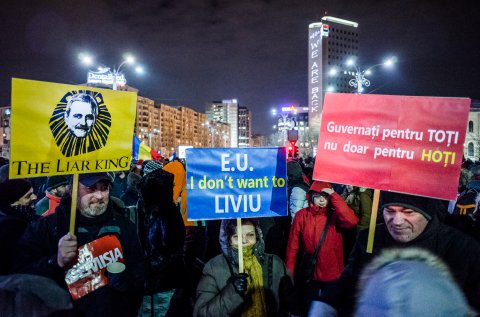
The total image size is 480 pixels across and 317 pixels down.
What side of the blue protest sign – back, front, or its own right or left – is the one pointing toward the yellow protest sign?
right

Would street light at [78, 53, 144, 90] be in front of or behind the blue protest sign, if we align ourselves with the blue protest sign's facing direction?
behind

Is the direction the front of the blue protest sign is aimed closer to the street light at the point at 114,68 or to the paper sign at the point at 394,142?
the paper sign

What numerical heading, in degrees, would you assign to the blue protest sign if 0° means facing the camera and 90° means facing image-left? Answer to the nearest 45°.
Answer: approximately 0°

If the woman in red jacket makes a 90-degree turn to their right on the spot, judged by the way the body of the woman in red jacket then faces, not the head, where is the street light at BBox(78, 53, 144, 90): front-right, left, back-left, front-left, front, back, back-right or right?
front-right

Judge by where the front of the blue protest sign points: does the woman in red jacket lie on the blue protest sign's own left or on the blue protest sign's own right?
on the blue protest sign's own left

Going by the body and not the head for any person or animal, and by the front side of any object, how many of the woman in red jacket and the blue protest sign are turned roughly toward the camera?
2

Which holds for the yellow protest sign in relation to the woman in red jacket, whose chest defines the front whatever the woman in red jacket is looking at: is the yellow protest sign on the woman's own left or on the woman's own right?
on the woman's own right
